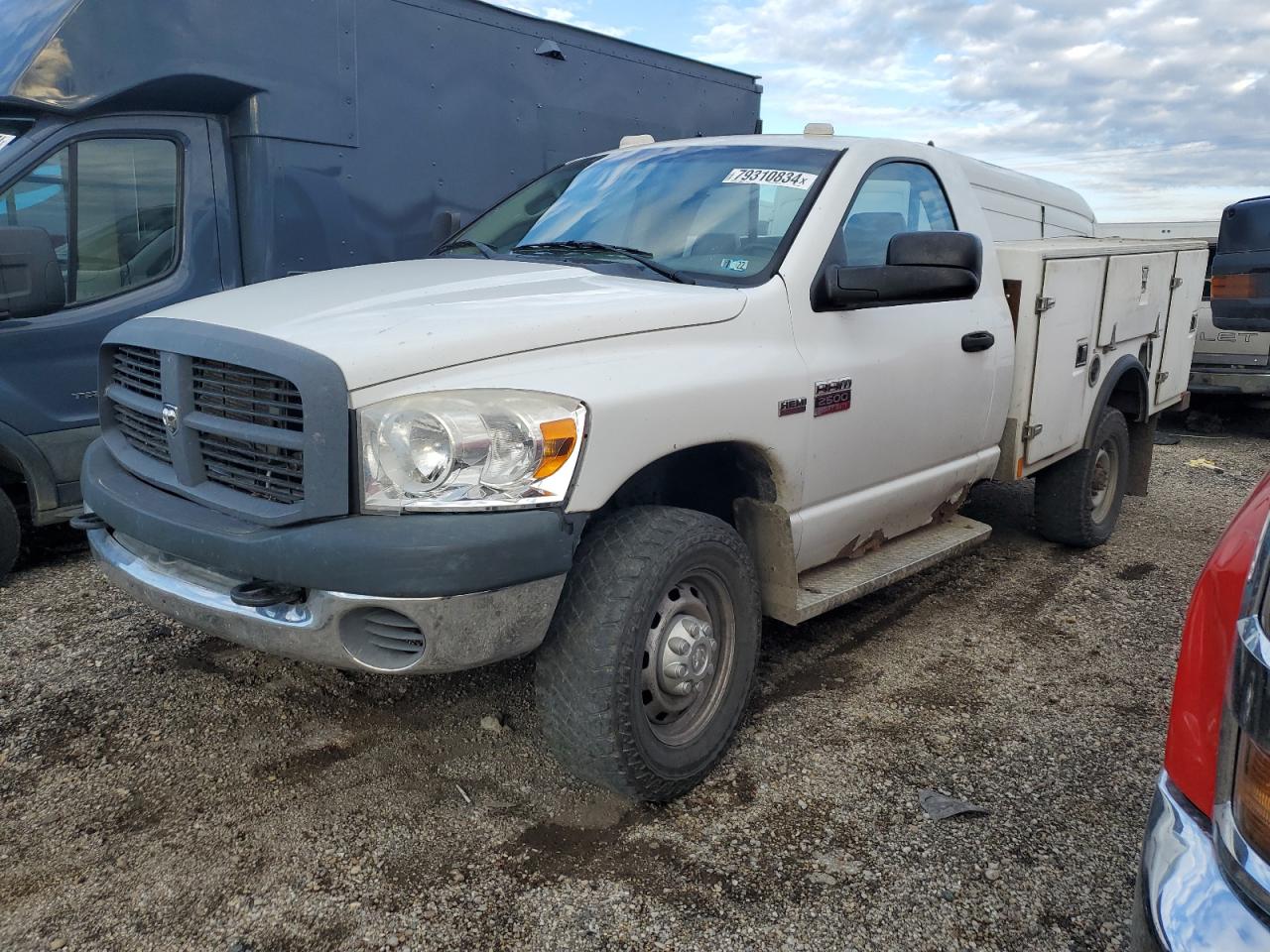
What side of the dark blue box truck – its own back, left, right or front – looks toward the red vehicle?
left

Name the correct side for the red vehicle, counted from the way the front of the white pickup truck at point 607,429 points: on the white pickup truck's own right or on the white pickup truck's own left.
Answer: on the white pickup truck's own left

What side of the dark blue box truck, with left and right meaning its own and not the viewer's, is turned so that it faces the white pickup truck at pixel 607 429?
left

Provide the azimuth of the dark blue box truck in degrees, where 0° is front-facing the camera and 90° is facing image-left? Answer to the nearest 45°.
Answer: approximately 45°

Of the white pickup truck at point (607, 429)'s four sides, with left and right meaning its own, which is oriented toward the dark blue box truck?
right

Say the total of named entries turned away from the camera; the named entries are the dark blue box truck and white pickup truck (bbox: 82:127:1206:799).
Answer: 0

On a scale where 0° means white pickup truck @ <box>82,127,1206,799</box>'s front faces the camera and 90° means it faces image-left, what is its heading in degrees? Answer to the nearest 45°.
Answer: approximately 45°
